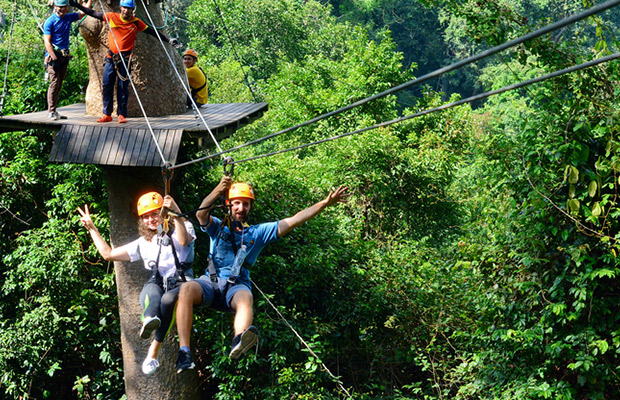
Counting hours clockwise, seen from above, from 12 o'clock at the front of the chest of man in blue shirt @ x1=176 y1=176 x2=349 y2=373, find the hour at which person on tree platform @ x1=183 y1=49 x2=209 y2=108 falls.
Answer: The person on tree platform is roughly at 6 o'clock from the man in blue shirt.

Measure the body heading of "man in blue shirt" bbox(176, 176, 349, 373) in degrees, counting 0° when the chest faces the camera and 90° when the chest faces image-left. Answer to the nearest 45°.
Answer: approximately 0°

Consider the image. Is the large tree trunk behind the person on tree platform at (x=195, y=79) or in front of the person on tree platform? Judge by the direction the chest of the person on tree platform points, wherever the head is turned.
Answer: in front

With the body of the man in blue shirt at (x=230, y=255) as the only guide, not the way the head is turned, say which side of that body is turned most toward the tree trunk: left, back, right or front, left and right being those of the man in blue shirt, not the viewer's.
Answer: back

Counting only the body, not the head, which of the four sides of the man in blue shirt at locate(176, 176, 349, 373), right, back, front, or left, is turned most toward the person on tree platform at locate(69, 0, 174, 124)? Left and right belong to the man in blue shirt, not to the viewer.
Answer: back

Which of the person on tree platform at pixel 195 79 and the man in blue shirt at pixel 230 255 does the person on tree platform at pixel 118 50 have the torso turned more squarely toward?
the man in blue shirt

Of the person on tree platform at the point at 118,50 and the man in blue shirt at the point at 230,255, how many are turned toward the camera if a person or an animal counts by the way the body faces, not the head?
2

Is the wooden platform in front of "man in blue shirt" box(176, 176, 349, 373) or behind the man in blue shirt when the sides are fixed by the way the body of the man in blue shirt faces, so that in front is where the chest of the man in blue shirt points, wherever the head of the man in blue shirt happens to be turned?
behind

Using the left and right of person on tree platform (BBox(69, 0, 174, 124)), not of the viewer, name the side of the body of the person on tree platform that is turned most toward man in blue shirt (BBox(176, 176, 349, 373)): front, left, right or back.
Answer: front

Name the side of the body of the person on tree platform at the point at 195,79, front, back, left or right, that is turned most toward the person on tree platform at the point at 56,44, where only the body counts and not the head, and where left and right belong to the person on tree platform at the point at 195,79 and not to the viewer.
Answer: front

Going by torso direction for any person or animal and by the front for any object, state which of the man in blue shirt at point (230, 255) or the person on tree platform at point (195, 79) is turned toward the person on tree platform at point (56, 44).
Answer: the person on tree platform at point (195, 79)
